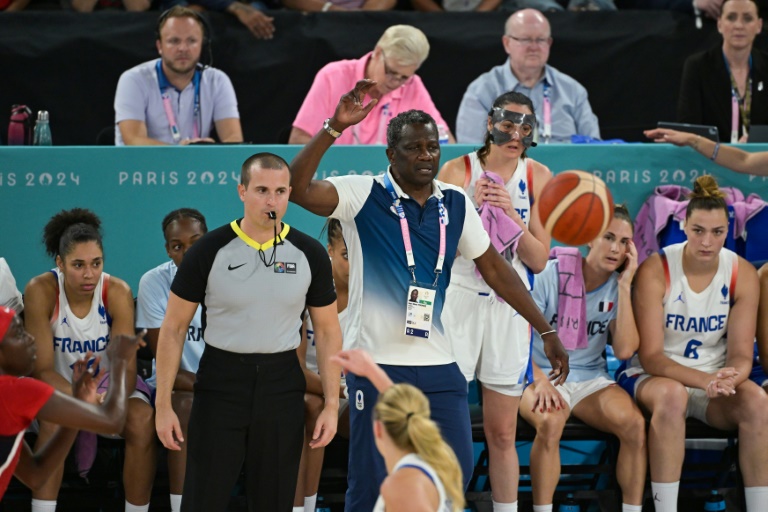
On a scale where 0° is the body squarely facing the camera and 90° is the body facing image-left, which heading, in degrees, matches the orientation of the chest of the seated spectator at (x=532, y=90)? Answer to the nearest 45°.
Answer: approximately 0°

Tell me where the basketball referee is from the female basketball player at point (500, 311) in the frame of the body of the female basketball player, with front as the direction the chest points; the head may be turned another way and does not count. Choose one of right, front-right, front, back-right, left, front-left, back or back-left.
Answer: front-right

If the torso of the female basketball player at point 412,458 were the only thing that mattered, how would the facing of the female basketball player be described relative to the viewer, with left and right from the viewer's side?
facing away from the viewer and to the left of the viewer

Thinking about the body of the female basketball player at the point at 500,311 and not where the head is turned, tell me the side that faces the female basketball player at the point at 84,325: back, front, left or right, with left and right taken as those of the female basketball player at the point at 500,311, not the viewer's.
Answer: right

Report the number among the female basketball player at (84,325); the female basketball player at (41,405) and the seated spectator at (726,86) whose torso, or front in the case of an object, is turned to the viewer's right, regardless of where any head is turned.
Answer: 1

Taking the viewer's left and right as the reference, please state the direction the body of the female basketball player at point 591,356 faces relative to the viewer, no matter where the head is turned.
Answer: facing the viewer

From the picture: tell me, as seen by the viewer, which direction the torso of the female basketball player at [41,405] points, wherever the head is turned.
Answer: to the viewer's right

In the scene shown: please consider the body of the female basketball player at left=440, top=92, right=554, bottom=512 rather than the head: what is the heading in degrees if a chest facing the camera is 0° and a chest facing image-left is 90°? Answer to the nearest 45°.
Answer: approximately 0°

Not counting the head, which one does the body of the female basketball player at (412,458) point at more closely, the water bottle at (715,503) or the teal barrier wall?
the teal barrier wall

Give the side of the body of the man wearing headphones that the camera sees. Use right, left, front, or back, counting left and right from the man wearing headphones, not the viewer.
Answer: front

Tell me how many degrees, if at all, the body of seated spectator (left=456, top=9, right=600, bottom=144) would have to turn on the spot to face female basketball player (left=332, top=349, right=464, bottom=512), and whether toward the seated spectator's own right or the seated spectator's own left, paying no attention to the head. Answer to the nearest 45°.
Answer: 0° — they already face them
